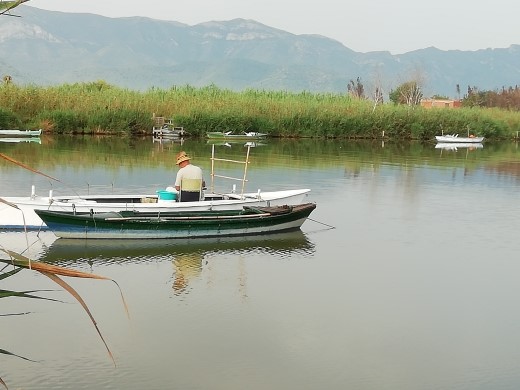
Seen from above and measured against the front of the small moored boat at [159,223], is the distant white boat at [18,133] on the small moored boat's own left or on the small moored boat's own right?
on the small moored boat's own left

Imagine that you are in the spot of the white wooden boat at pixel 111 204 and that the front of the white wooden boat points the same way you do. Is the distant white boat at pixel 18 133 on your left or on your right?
on your left

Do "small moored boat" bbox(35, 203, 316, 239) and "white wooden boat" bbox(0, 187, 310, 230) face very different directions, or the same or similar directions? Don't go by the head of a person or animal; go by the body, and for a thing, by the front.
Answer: same or similar directions

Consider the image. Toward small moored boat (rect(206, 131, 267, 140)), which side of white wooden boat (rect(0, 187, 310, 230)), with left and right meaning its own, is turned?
left

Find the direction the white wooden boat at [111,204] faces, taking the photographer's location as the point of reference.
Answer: facing to the right of the viewer

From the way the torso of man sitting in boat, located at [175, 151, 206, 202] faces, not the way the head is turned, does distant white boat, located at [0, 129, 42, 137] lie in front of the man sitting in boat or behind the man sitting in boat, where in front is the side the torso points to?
in front

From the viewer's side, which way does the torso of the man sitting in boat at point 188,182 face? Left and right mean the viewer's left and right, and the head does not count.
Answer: facing away from the viewer and to the left of the viewer

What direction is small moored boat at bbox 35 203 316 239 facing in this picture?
to the viewer's right

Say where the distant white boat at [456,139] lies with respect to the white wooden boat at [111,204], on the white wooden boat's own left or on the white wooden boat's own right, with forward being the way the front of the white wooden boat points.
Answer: on the white wooden boat's own left
